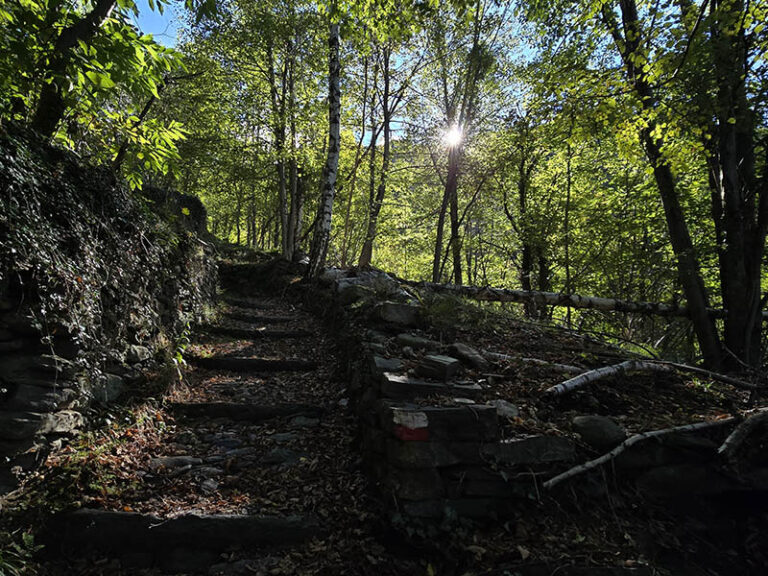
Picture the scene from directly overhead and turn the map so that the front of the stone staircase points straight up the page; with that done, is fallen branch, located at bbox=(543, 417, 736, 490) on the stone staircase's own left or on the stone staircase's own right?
on the stone staircase's own left

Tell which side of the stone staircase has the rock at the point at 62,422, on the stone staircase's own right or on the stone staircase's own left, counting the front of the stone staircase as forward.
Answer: on the stone staircase's own right

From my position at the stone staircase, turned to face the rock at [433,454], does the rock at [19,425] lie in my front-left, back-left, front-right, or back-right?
back-right

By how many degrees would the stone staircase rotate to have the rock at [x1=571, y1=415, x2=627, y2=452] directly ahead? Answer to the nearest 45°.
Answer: approximately 45° to its left

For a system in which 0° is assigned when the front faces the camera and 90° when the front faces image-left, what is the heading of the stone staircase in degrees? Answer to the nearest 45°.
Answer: approximately 0°

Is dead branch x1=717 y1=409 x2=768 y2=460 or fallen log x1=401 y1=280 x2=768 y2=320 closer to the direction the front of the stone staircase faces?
the dead branch

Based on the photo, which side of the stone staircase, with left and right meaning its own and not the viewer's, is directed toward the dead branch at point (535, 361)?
left

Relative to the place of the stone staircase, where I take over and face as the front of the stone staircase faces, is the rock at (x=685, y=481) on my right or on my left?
on my left

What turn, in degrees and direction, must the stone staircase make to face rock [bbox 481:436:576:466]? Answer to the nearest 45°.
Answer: approximately 45° to its left

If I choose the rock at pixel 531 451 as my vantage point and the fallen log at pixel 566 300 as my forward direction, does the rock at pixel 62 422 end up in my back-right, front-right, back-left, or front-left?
back-left
